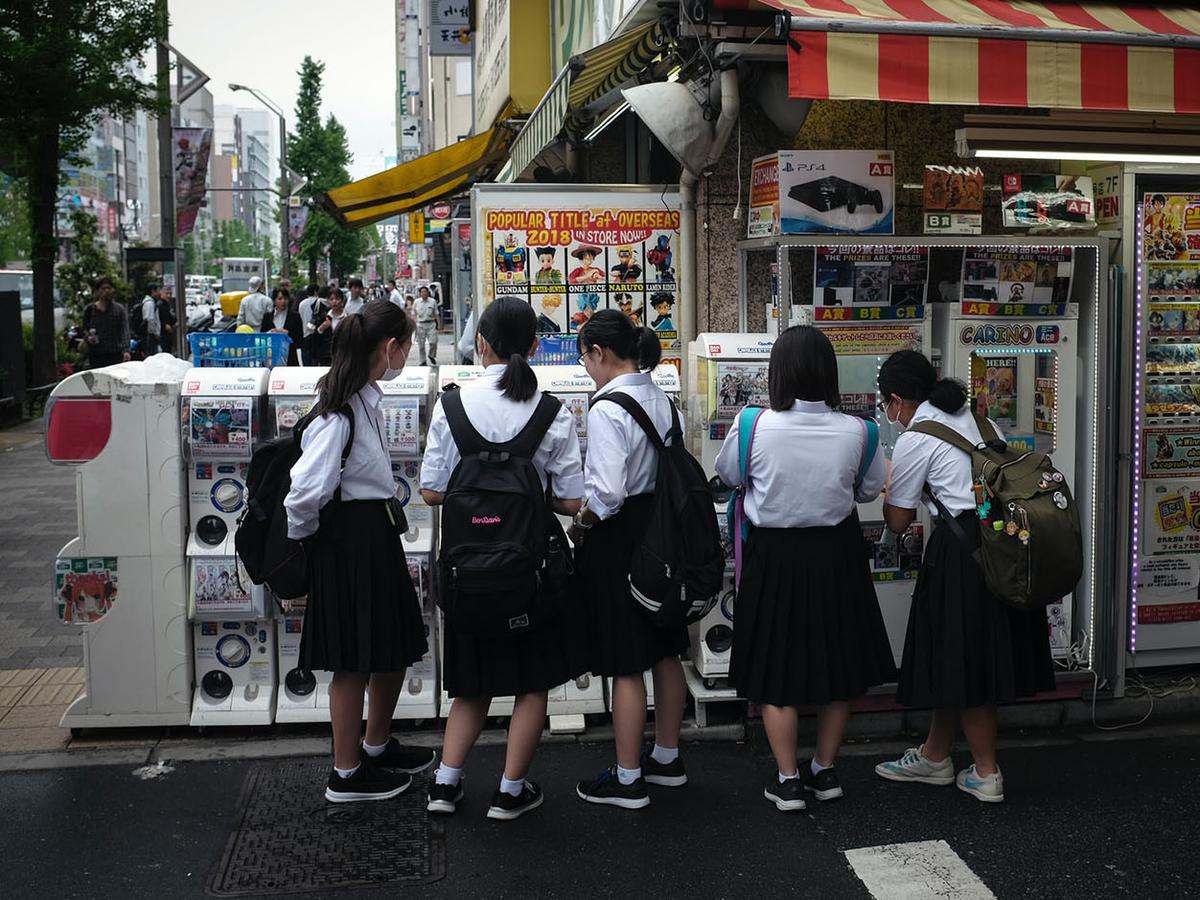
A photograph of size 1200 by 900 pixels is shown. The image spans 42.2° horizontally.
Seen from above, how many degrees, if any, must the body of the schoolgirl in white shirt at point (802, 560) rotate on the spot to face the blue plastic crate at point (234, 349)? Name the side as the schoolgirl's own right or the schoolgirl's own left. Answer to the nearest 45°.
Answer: approximately 45° to the schoolgirl's own left

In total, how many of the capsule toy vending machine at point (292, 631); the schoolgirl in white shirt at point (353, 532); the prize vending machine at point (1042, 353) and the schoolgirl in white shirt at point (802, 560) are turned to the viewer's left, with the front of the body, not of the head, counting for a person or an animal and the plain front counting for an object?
0

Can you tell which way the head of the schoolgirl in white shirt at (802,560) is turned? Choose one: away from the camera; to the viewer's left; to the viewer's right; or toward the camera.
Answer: away from the camera

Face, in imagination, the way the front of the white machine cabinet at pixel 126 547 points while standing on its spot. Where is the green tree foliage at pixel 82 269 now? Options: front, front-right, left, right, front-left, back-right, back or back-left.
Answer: right

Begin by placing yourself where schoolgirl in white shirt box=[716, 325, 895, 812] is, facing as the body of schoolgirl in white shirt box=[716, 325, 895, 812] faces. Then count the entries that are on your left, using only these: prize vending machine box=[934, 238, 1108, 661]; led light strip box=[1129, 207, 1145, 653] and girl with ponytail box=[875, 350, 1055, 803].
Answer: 0

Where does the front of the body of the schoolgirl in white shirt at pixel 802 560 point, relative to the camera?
away from the camera

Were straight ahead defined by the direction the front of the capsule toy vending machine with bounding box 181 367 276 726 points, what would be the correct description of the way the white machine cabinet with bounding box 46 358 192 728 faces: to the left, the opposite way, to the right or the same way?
to the right

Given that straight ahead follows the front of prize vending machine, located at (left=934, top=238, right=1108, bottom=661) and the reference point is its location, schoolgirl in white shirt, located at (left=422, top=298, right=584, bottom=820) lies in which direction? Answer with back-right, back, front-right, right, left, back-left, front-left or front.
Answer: front-right

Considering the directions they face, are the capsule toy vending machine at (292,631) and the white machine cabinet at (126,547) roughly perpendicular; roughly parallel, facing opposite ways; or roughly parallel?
roughly perpendicular

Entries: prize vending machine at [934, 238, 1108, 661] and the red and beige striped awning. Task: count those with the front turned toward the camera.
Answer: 2

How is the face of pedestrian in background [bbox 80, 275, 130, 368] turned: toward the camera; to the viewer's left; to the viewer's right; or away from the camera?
toward the camera

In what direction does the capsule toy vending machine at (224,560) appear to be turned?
toward the camera

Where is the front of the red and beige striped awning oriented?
toward the camera

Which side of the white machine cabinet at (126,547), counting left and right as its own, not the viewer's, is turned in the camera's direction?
left

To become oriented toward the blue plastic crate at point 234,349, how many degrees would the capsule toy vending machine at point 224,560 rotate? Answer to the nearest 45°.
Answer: approximately 180°

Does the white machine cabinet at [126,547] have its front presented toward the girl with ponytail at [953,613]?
no
